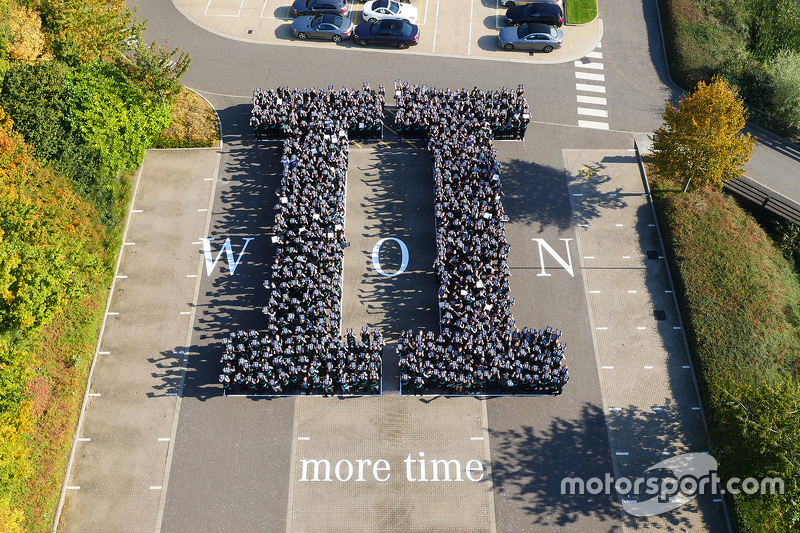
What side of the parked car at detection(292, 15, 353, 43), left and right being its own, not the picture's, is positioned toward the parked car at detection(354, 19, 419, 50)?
back

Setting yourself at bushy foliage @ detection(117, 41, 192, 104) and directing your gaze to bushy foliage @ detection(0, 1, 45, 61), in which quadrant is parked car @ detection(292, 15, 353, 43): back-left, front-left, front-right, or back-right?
back-right

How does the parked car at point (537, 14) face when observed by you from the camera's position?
facing to the left of the viewer

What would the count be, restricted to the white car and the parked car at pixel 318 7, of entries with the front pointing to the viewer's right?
1

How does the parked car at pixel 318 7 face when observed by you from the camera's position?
facing to the left of the viewer

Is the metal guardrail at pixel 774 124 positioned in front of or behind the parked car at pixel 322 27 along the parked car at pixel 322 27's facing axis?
behind

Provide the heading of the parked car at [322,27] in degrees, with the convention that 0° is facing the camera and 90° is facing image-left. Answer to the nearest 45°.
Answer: approximately 90°

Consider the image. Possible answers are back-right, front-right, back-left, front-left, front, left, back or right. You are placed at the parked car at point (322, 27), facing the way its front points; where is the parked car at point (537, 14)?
back

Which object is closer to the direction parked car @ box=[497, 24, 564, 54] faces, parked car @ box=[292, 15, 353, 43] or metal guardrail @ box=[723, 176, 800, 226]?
the parked car

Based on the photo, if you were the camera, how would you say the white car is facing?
facing to the right of the viewer
